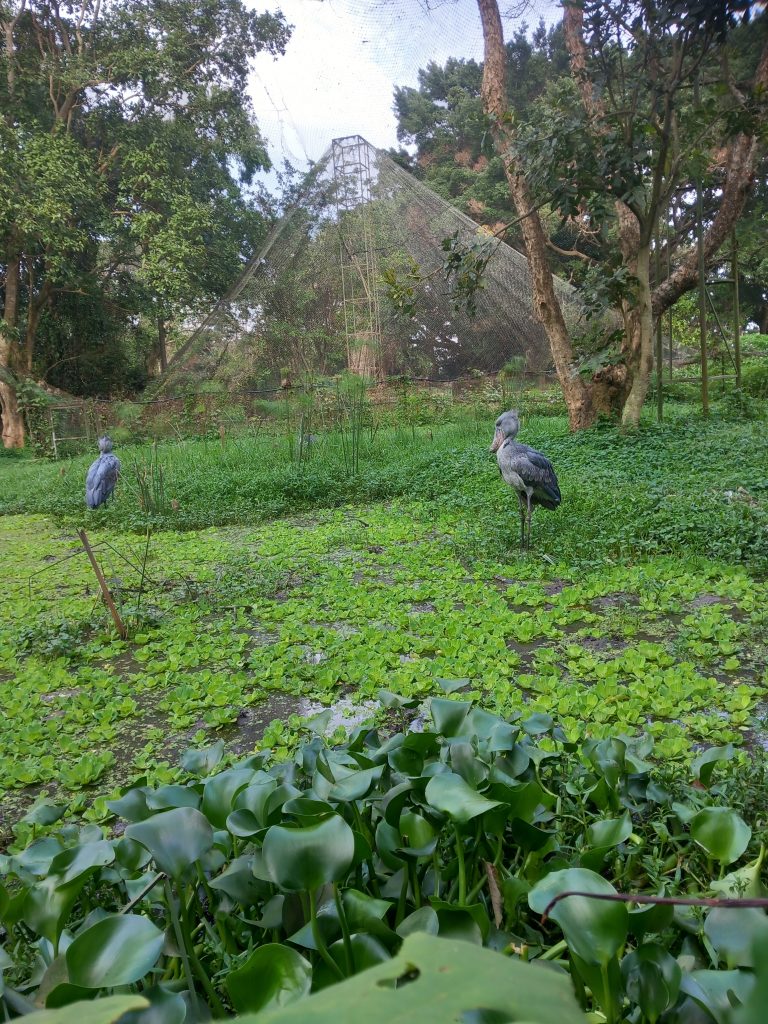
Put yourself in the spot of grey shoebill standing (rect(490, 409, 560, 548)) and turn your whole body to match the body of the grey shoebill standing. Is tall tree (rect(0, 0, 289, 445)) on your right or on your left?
on your right

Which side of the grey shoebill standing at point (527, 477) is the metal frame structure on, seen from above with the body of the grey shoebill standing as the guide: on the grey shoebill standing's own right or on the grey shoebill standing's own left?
on the grey shoebill standing's own right

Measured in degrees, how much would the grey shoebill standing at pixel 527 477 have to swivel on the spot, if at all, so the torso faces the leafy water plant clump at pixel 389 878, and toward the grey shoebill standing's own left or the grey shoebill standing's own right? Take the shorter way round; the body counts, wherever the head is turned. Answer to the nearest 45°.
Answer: approximately 90° to the grey shoebill standing's own left

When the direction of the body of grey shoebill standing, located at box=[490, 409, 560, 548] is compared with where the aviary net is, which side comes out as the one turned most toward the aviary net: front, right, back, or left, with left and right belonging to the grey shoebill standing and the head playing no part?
right

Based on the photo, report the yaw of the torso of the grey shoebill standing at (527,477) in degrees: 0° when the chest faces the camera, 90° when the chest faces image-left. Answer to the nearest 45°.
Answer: approximately 90°

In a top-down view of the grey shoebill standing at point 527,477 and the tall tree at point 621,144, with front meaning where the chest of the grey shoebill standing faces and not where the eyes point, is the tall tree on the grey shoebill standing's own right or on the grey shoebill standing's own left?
on the grey shoebill standing's own right
